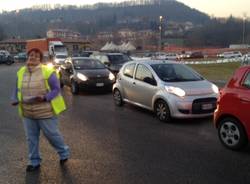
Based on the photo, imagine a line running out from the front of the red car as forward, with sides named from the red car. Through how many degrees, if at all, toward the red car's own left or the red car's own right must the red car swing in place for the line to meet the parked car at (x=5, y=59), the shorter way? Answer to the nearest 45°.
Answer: approximately 180°

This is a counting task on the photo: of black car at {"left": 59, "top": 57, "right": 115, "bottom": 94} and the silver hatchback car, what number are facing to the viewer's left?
0

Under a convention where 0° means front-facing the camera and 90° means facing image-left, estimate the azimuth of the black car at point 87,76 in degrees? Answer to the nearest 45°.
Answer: approximately 315°

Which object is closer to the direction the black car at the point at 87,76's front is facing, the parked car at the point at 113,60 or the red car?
the red car

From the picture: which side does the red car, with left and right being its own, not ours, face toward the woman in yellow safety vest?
right

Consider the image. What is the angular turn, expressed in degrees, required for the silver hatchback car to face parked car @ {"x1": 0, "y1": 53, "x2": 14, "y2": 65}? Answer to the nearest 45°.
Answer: approximately 180°

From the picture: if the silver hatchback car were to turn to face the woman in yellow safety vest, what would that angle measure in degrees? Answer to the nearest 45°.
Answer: approximately 90° to its right

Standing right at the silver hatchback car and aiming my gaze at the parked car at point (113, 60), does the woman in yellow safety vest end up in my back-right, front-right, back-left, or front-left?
back-left
